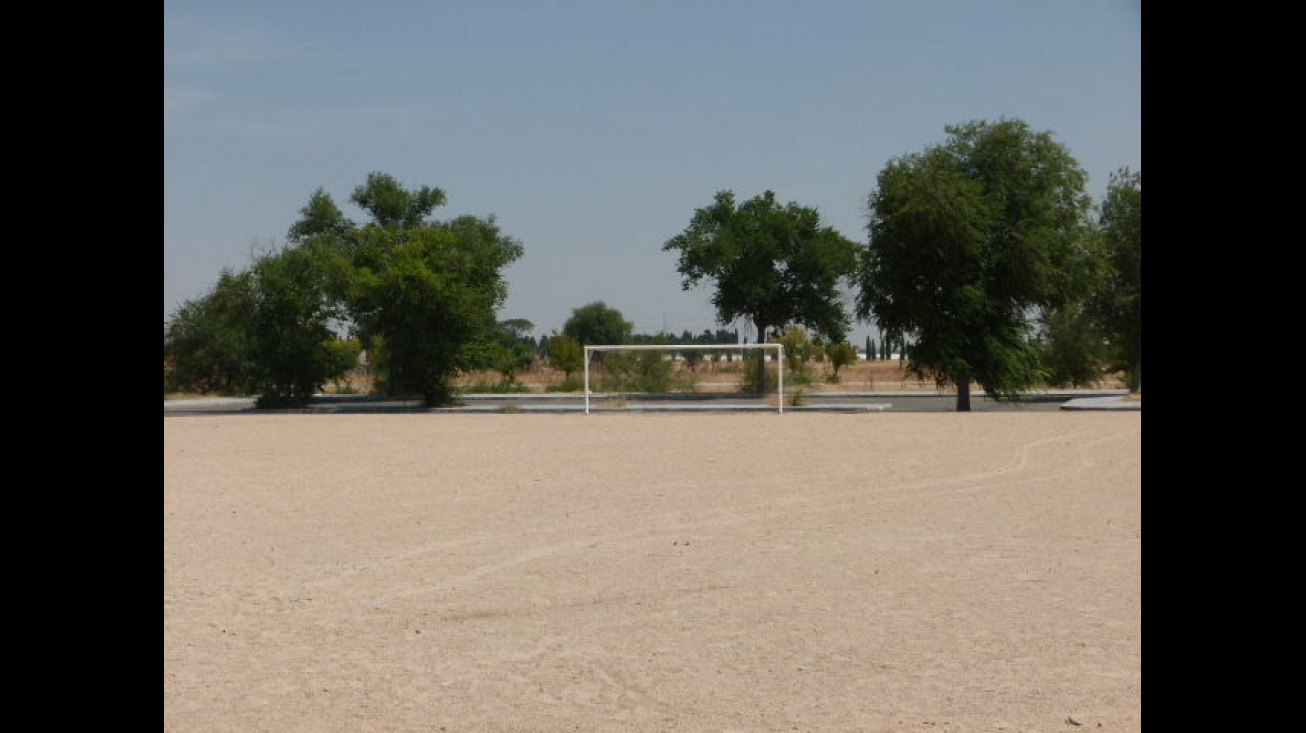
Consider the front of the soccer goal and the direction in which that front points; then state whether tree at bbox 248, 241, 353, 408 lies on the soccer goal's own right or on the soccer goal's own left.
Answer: on the soccer goal's own right

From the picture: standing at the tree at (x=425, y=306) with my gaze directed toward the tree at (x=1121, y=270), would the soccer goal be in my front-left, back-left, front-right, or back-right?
front-right

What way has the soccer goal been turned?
toward the camera

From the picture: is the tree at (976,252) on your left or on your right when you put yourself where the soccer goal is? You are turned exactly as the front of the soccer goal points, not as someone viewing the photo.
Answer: on your left

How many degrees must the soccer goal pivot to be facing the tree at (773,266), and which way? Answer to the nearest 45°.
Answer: approximately 180°

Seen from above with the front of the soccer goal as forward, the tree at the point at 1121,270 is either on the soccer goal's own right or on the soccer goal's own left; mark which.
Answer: on the soccer goal's own left

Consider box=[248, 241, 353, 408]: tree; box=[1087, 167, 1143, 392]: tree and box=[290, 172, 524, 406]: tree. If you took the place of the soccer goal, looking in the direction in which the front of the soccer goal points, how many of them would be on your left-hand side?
1

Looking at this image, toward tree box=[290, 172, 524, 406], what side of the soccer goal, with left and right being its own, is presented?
right
